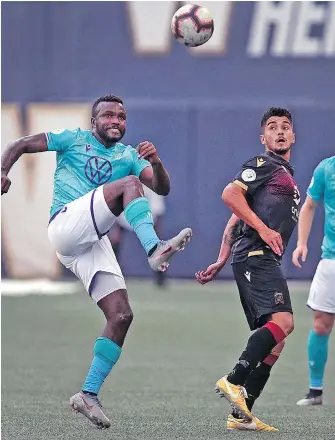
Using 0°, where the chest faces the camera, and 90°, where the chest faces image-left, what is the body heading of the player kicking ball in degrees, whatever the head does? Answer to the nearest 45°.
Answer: approximately 315°
